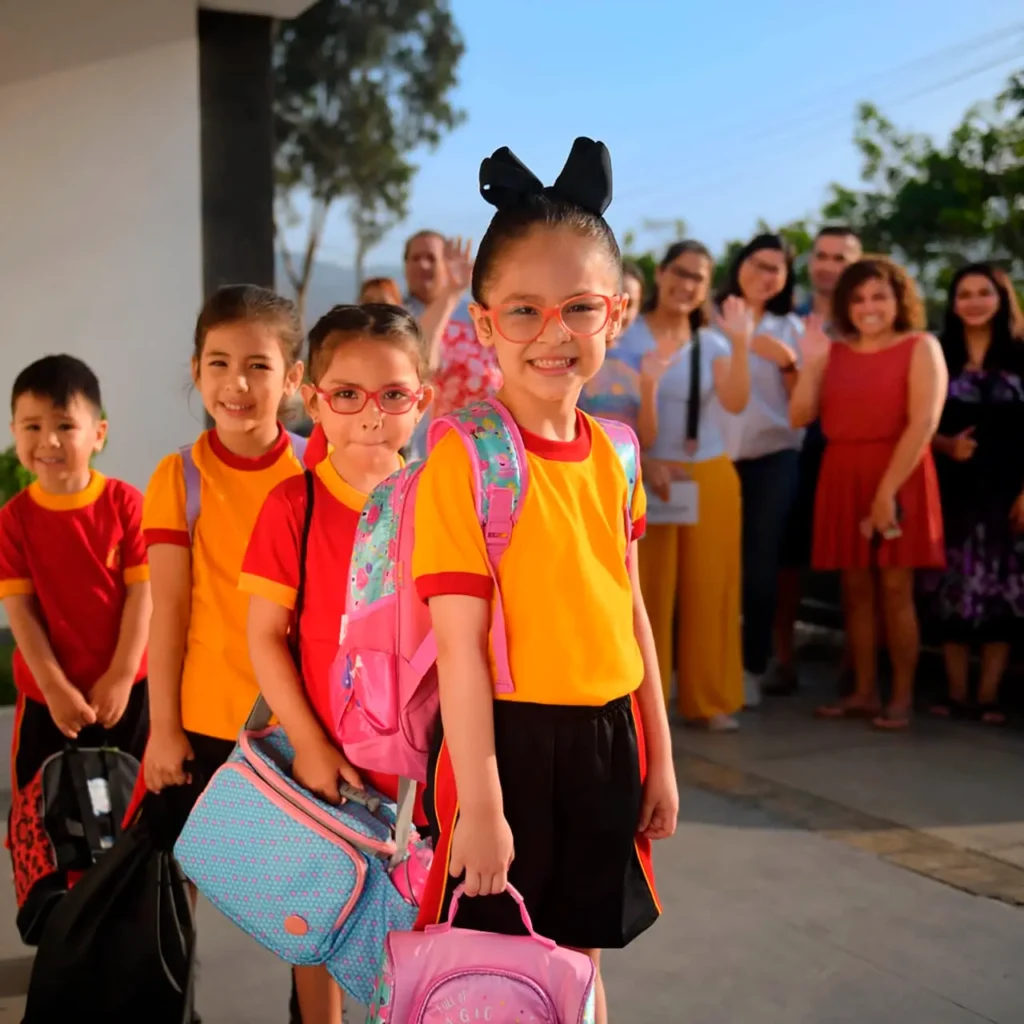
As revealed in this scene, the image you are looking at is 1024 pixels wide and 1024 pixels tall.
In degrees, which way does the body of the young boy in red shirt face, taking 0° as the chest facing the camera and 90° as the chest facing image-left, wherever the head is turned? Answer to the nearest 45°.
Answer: approximately 0°

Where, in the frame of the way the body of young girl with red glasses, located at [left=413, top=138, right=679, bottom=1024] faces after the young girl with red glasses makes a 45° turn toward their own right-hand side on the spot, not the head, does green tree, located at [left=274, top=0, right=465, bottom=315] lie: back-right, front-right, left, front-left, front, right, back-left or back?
back

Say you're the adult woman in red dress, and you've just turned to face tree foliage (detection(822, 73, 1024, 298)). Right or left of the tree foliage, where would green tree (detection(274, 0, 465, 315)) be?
left
